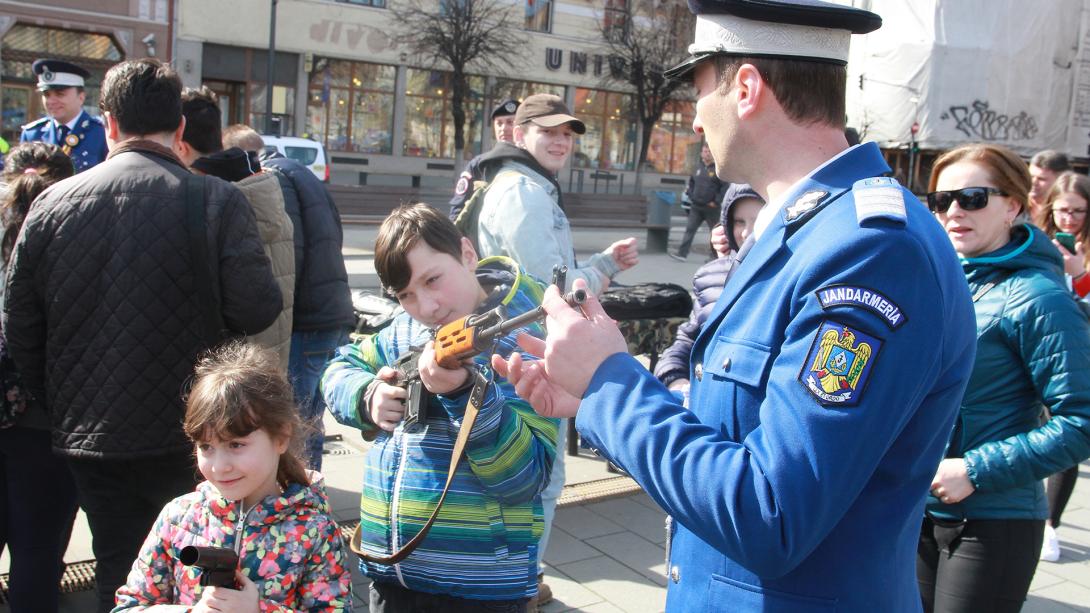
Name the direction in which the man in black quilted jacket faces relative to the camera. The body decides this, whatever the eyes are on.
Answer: away from the camera

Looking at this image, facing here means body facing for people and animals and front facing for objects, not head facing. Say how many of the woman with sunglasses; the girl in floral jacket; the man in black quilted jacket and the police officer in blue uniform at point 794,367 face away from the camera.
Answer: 1

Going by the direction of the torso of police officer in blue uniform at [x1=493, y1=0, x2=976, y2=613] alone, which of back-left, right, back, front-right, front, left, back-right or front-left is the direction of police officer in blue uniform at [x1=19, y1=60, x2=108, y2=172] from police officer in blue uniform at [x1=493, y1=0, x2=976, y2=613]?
front-right

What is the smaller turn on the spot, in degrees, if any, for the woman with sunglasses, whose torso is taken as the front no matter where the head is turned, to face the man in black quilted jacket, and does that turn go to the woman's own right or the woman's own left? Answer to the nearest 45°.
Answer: approximately 45° to the woman's own right

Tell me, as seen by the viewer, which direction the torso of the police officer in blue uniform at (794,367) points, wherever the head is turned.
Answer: to the viewer's left

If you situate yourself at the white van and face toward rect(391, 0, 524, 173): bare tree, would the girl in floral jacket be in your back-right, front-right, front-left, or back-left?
back-right

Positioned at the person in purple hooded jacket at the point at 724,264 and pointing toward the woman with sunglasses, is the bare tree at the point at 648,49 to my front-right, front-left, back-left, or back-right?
back-left

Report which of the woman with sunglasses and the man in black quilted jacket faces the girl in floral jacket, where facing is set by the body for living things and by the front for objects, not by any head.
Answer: the woman with sunglasses

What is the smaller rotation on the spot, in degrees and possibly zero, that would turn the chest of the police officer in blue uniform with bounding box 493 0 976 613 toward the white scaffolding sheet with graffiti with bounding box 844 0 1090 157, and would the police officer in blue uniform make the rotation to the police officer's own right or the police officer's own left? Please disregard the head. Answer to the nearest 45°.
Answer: approximately 90° to the police officer's own right

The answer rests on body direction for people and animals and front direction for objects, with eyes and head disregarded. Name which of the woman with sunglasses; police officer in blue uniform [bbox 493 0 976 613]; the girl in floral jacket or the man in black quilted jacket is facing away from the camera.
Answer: the man in black quilted jacket

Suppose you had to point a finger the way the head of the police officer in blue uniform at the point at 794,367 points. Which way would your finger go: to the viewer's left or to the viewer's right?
to the viewer's left

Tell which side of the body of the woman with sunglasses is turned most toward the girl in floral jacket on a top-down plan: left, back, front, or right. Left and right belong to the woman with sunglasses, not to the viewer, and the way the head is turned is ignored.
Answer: front

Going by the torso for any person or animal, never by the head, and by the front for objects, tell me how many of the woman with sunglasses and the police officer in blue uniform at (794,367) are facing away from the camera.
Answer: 0

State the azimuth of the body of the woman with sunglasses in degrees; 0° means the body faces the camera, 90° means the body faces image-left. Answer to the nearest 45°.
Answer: approximately 45°

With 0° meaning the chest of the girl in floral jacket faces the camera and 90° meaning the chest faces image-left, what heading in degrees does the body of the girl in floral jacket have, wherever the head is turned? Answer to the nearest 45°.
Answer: approximately 45°

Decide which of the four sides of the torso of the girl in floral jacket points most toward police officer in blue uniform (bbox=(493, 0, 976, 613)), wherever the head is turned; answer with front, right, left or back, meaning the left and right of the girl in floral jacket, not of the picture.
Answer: left

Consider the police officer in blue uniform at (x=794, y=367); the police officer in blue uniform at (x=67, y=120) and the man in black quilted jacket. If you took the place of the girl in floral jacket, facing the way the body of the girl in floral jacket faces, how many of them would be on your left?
1
